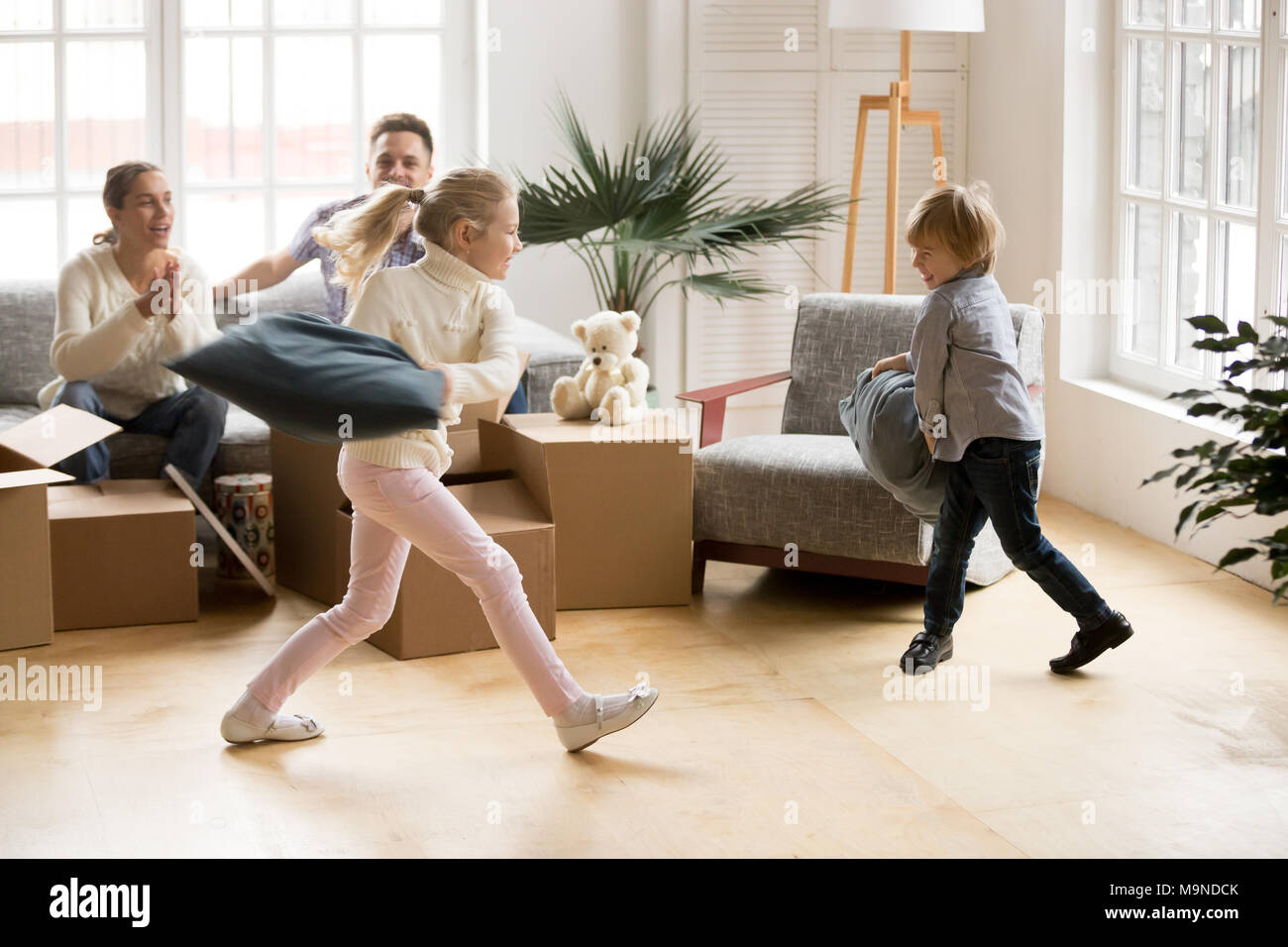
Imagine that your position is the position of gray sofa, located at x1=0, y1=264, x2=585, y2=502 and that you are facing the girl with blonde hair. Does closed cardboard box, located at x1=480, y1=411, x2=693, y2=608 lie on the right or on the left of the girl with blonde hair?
left

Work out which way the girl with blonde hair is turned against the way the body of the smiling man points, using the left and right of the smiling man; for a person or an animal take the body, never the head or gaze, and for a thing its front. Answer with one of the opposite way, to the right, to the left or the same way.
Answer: to the left

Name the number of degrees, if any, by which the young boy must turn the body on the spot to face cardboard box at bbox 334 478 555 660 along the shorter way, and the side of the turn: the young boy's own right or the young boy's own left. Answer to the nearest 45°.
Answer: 0° — they already face it

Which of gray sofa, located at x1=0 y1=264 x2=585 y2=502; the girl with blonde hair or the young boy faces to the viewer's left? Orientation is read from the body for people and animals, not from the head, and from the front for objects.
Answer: the young boy

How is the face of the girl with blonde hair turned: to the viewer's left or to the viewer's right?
to the viewer's right

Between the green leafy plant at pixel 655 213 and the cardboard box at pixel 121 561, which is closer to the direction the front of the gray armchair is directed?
the cardboard box

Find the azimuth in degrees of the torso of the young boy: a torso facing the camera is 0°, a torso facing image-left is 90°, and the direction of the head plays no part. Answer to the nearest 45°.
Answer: approximately 90°
